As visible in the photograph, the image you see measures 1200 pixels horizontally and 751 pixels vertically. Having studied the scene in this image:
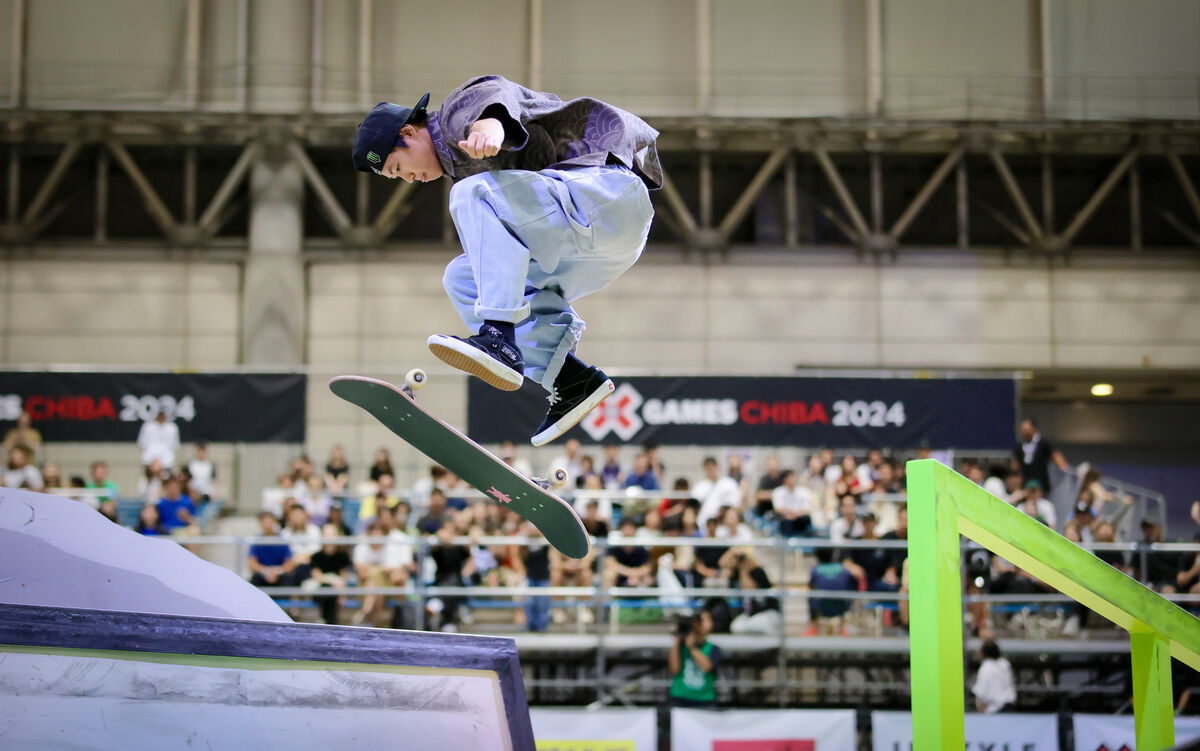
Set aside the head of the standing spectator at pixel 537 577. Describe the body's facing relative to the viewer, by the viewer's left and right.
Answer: facing the viewer

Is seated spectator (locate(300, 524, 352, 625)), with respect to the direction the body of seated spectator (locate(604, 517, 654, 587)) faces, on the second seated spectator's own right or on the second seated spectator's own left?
on the second seated spectator's own right

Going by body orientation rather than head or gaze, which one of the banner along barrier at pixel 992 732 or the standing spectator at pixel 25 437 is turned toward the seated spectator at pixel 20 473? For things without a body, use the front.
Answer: the standing spectator

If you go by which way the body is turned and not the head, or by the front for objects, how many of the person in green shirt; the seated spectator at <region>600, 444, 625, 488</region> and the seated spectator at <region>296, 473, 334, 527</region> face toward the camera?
3

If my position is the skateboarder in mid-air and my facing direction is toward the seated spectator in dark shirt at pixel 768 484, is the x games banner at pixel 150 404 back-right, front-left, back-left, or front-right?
front-left

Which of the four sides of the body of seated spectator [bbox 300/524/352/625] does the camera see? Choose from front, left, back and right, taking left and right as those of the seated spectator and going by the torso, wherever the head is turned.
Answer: front

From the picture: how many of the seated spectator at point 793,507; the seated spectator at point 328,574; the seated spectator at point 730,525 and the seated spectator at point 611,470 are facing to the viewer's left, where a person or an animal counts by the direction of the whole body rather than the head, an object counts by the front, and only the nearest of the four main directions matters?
0

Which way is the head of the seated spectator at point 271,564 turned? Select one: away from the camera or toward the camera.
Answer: toward the camera

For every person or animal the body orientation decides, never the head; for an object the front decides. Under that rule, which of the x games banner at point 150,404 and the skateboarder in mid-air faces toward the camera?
the x games banner

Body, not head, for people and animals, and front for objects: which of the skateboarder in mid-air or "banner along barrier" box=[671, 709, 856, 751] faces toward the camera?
the banner along barrier

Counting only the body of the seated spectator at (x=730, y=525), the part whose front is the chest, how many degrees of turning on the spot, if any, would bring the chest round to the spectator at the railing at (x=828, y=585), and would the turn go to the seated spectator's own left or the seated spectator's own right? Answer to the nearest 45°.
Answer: approximately 90° to the seated spectator's own left

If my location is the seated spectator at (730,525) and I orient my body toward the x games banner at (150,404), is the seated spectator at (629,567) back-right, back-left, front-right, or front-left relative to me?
front-left

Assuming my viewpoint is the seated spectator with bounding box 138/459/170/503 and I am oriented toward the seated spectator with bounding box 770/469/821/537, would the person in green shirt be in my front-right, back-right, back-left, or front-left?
front-right

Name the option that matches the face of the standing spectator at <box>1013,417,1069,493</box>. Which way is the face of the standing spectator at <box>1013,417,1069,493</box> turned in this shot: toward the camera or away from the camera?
toward the camera

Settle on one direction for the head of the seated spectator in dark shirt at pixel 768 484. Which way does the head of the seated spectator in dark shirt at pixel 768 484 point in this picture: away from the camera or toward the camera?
toward the camera

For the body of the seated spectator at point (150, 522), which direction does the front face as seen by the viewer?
toward the camera
